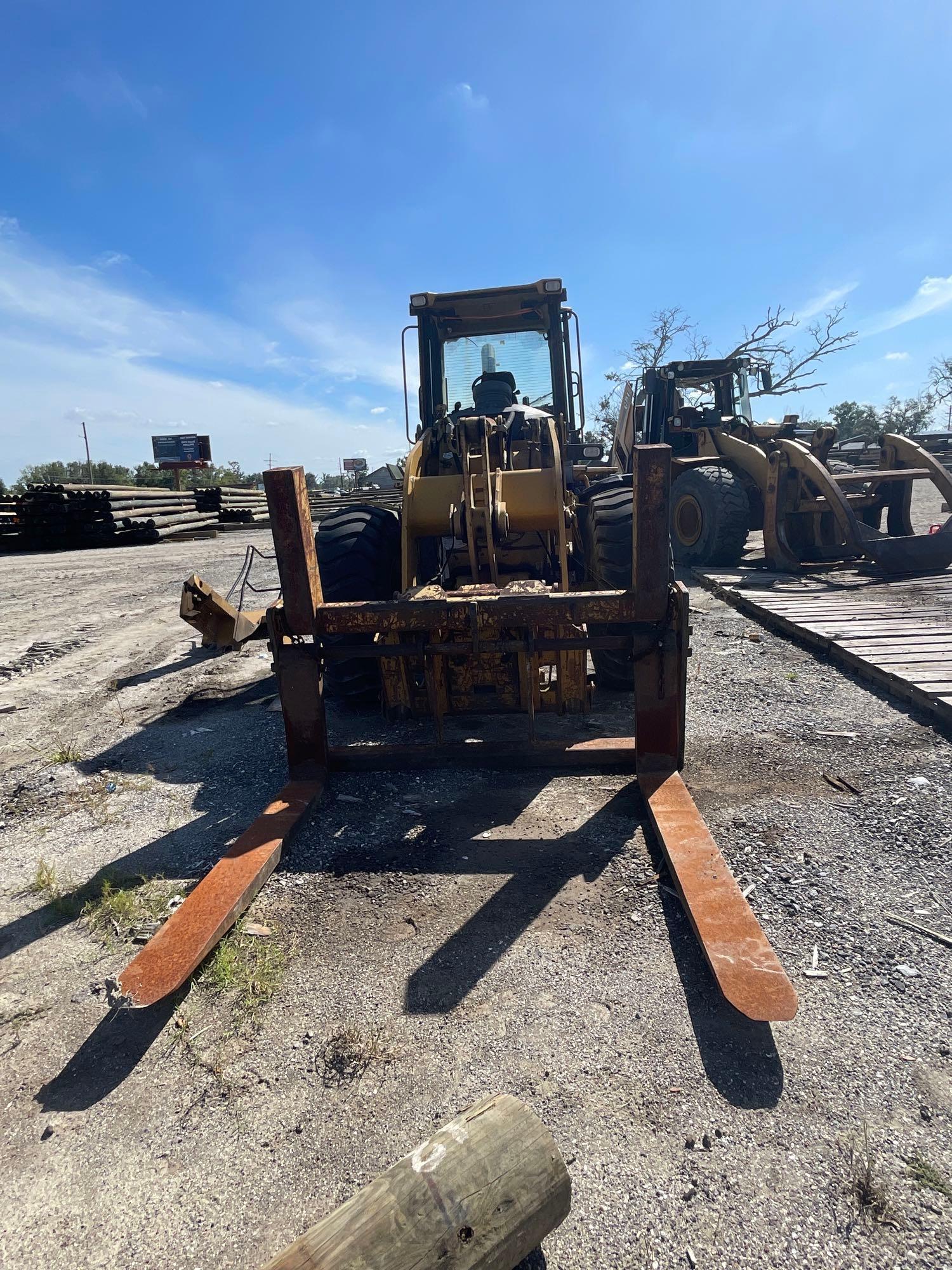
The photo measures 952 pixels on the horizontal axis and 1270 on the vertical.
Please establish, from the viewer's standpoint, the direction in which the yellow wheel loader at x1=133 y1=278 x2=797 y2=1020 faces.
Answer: facing the viewer

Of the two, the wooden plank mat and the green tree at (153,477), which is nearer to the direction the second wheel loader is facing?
the wooden plank mat

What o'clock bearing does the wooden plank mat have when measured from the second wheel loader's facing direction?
The wooden plank mat is roughly at 1 o'clock from the second wheel loader.

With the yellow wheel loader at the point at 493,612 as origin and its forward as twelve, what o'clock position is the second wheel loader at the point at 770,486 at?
The second wheel loader is roughly at 7 o'clock from the yellow wheel loader.

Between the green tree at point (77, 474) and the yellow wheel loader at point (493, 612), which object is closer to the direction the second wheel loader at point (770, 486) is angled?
the yellow wheel loader

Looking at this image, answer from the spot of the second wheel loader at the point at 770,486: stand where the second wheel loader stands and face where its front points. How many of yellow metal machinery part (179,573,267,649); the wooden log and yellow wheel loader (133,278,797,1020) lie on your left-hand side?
0

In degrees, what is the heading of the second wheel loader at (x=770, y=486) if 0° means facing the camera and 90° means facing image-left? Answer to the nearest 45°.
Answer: approximately 315°

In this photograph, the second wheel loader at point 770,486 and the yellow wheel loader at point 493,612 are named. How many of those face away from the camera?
0

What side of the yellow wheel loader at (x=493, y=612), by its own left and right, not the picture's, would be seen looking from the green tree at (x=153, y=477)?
back

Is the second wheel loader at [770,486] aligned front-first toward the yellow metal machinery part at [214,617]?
no

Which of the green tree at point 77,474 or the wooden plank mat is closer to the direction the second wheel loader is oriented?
the wooden plank mat

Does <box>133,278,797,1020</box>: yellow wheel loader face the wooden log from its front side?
yes
